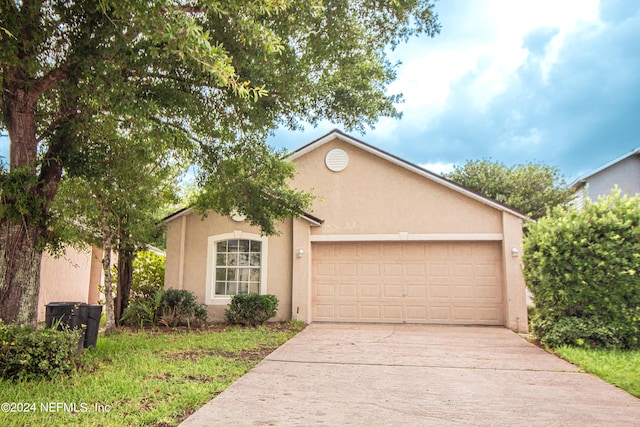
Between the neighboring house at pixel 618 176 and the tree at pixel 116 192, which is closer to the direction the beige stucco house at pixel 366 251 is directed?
the tree

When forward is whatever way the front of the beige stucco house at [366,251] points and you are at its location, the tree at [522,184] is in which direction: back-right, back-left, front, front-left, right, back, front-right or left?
back-left

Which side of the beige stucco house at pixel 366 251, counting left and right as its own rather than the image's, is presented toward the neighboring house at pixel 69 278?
right

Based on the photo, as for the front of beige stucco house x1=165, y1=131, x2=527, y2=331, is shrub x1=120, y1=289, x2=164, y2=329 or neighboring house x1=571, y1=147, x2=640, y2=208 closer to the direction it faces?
the shrub

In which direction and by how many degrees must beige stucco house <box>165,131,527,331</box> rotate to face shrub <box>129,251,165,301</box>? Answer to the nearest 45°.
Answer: approximately 90° to its right

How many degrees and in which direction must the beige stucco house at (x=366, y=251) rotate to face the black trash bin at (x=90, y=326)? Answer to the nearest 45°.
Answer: approximately 45° to its right

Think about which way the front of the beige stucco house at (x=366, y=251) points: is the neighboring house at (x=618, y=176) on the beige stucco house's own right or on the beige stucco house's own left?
on the beige stucco house's own left

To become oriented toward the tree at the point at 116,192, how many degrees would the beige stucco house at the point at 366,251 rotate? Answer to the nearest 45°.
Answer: approximately 45° to its right

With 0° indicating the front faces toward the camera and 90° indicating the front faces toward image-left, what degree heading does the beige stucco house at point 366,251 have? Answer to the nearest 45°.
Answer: approximately 0°
